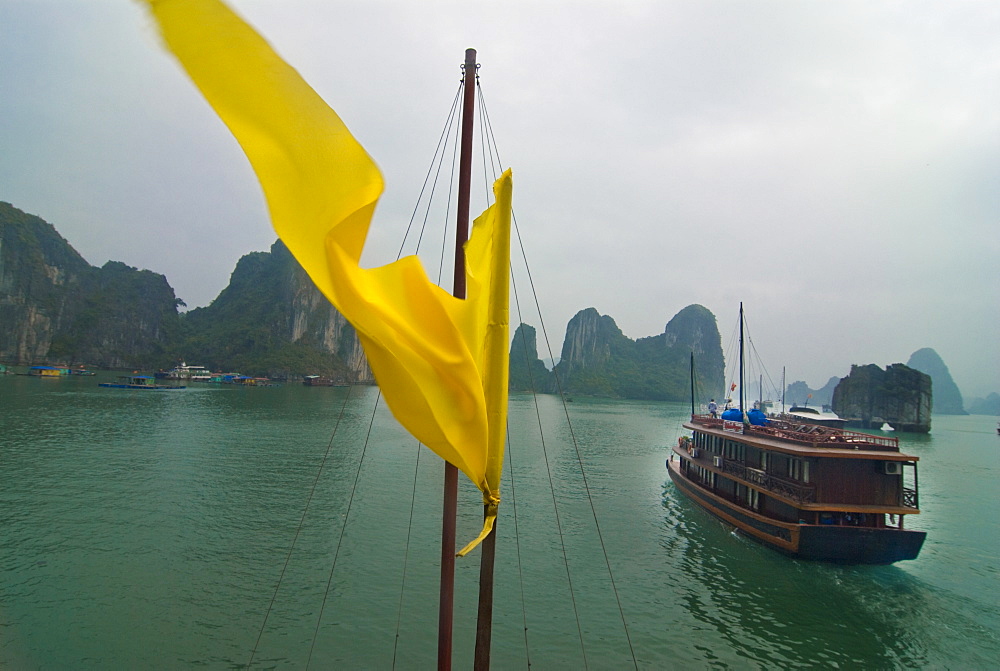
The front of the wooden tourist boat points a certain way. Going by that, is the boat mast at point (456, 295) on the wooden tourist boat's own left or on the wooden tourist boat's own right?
on the wooden tourist boat's own left

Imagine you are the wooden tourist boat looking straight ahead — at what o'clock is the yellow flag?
The yellow flag is roughly at 8 o'clock from the wooden tourist boat.

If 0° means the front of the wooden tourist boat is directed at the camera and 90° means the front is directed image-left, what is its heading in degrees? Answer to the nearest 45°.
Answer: approximately 135°
